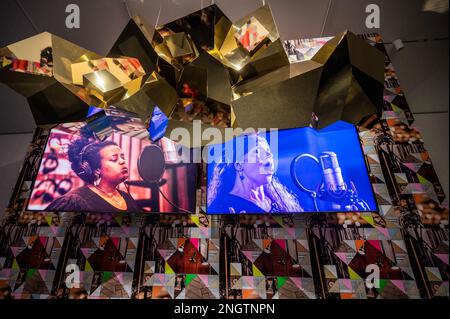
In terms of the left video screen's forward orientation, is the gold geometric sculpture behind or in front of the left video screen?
in front

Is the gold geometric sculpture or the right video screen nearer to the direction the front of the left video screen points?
the gold geometric sculpture

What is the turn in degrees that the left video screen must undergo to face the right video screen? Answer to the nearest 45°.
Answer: approximately 45° to its left

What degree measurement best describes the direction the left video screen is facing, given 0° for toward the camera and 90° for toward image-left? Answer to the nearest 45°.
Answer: approximately 0°
